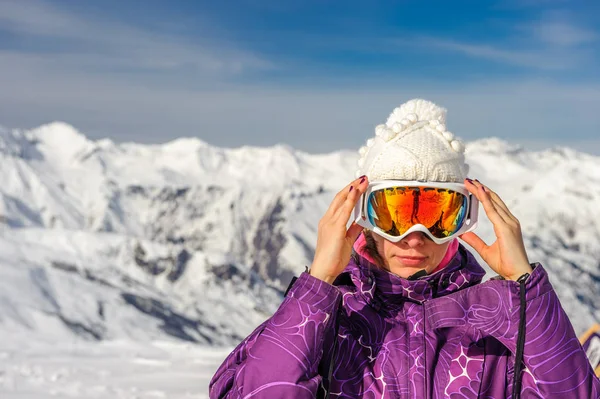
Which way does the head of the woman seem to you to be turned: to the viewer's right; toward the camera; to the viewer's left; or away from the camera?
toward the camera

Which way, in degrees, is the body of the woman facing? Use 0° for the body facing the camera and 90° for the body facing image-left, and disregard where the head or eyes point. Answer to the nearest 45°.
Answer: approximately 0°
